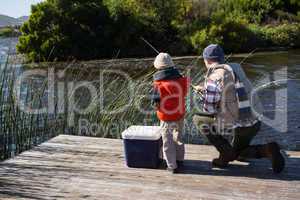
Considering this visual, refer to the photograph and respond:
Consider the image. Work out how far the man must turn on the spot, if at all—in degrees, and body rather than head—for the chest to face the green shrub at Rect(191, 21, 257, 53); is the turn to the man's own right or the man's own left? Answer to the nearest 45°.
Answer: approximately 45° to the man's own right

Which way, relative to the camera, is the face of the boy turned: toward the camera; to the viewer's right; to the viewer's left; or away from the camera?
away from the camera

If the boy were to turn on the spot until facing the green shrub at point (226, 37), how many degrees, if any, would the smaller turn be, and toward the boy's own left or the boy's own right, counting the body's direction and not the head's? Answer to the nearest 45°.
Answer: approximately 45° to the boy's own right

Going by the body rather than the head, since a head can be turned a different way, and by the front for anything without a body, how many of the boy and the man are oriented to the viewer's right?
0

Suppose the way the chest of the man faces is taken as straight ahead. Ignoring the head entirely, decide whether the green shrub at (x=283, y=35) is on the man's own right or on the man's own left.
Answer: on the man's own right

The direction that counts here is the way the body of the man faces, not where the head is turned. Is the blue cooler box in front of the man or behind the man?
in front

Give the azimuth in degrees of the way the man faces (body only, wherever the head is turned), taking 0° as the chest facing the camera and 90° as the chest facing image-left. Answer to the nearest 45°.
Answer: approximately 135°

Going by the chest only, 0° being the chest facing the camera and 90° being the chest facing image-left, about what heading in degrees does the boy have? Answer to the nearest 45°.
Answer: approximately 135°
